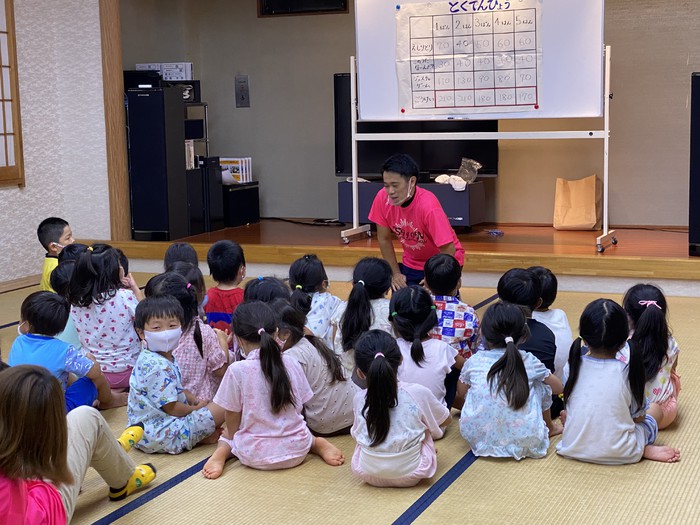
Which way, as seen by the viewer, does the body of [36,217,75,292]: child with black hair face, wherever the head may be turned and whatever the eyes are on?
to the viewer's right

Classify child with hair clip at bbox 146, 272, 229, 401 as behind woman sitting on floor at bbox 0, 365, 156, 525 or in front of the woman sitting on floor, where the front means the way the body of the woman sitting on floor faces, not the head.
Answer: in front

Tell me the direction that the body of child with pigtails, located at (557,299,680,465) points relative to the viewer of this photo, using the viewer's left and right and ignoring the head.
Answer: facing away from the viewer

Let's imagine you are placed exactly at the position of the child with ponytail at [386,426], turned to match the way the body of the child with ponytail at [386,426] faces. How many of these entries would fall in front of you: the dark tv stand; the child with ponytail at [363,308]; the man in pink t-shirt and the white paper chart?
4

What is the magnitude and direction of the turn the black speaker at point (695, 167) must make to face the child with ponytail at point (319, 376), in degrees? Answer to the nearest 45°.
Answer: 0° — it already faces them

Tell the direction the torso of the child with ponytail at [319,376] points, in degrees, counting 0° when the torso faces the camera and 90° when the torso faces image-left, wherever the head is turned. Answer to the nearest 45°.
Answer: approximately 135°

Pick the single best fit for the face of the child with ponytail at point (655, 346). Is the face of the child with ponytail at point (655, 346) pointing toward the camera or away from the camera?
away from the camera

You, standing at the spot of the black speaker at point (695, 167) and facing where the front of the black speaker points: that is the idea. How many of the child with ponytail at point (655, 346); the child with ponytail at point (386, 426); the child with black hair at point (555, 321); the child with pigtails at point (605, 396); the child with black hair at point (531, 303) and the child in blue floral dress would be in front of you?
6

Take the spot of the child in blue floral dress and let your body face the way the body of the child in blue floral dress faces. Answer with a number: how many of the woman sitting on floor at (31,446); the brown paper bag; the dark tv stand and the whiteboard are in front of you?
3

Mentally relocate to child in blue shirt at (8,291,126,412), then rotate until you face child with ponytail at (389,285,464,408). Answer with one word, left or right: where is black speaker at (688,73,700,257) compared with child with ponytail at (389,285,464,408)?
left

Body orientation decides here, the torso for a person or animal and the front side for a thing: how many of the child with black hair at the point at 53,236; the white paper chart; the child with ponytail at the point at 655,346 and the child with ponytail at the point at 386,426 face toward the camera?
1

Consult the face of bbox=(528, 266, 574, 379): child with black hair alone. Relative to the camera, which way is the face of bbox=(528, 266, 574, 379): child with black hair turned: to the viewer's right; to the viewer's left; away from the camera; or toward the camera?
away from the camera

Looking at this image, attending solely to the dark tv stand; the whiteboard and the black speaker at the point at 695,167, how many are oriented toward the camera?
3

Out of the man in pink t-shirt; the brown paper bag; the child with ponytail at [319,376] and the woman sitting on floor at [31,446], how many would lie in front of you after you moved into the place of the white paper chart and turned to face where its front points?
3

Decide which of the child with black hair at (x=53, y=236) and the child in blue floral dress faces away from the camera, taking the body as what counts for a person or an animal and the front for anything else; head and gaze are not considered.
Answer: the child in blue floral dress

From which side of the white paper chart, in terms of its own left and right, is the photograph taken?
front

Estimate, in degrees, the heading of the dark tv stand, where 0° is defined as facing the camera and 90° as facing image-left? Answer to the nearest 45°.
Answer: approximately 0°
